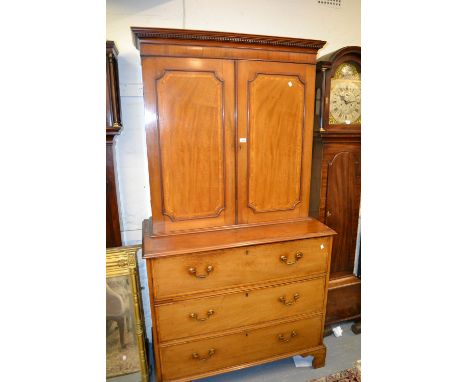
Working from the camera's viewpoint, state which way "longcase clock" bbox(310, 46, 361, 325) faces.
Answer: facing the viewer and to the right of the viewer

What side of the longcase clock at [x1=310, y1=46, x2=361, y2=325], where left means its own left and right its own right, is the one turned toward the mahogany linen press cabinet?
right

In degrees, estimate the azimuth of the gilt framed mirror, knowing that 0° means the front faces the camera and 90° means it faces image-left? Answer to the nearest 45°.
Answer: approximately 0°

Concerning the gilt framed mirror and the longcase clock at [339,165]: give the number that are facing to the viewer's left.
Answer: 0

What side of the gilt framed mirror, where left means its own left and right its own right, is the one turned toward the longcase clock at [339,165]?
left

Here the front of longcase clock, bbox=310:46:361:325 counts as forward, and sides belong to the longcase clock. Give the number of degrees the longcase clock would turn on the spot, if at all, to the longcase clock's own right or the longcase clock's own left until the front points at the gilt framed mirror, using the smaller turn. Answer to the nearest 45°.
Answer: approximately 90° to the longcase clock's own right
